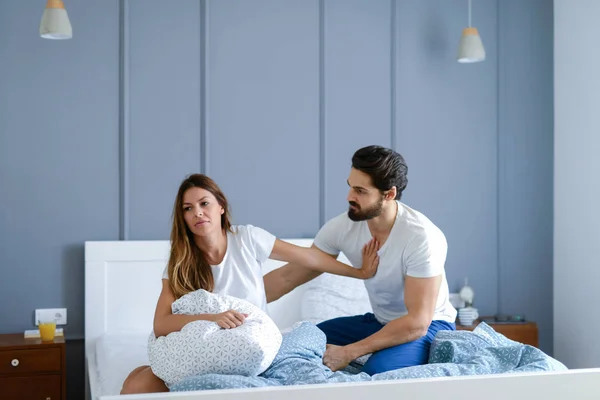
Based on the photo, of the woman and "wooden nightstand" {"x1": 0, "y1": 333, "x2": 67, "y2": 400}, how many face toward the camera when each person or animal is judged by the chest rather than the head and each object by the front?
2

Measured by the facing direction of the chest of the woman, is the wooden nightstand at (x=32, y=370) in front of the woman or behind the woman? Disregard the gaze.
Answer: behind

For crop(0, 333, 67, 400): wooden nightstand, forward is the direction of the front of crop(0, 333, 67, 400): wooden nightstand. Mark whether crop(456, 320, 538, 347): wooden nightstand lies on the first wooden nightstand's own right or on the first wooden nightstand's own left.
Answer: on the first wooden nightstand's own left

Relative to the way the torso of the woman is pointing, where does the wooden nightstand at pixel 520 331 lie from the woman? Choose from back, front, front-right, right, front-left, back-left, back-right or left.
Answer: back-left

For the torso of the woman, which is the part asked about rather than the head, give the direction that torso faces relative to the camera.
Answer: toward the camera

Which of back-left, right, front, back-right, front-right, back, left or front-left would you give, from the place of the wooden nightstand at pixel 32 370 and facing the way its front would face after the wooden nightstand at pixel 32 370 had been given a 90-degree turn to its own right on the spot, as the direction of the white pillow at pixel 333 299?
back

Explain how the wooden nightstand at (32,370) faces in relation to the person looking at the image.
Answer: facing the viewer
